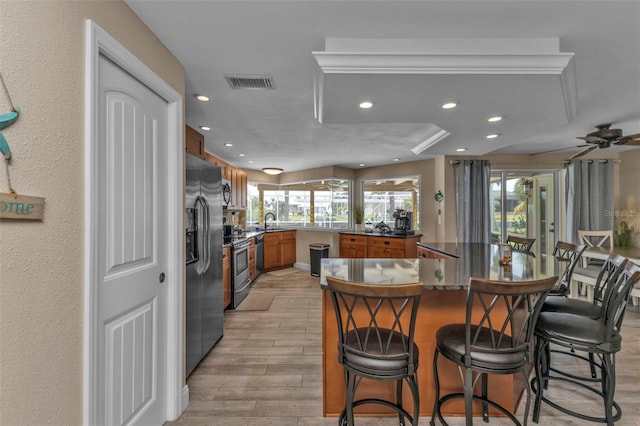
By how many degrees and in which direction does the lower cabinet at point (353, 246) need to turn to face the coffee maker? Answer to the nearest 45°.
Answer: approximately 90° to its left

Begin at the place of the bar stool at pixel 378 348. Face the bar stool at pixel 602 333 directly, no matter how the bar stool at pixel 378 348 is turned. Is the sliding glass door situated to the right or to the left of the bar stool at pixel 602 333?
left

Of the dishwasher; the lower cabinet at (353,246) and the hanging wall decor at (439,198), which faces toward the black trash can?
the dishwasher

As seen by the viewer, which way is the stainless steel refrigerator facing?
to the viewer's right

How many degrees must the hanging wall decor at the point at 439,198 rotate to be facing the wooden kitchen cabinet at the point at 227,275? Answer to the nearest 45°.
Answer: approximately 45° to its right

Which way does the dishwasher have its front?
to the viewer's right

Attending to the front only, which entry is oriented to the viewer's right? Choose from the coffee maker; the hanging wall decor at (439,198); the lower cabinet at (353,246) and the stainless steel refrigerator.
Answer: the stainless steel refrigerator

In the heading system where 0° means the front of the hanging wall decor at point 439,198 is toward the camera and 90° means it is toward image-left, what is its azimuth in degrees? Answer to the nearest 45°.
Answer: approximately 0°

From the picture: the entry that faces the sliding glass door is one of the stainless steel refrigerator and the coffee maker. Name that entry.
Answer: the stainless steel refrigerator
